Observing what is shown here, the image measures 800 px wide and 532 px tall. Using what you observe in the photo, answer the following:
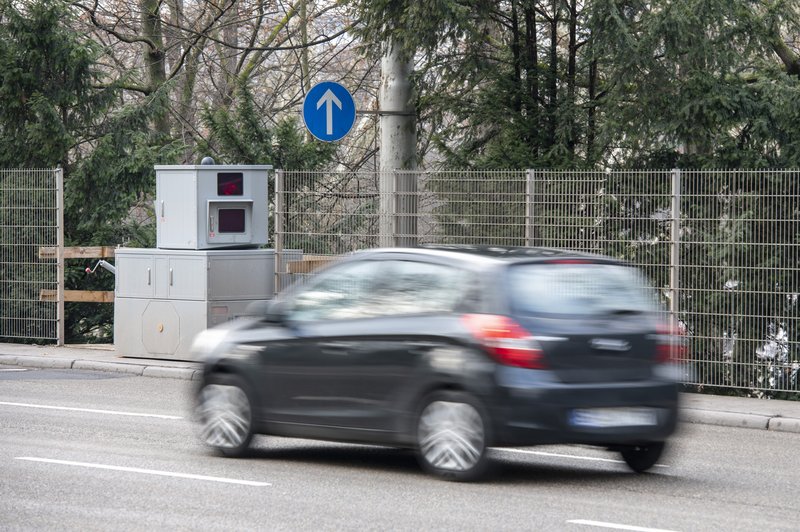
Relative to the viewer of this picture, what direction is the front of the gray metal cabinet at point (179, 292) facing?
facing the viewer and to the left of the viewer

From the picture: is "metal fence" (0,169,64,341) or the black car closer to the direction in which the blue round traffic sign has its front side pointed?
the black car

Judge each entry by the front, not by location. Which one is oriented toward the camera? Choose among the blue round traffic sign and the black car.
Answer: the blue round traffic sign

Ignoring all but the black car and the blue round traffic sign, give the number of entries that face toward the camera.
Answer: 1

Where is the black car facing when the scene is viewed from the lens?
facing away from the viewer and to the left of the viewer

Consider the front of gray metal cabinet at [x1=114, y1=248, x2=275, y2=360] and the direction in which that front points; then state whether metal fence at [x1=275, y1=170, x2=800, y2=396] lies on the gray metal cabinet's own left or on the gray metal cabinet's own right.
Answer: on the gray metal cabinet's own left

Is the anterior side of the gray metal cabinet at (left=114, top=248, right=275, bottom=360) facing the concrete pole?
no

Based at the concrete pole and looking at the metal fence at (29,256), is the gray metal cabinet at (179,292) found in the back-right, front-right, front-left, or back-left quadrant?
front-left

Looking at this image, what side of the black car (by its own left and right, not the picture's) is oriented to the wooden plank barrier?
front

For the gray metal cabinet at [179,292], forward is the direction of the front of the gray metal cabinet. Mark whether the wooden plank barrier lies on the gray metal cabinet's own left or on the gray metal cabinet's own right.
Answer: on the gray metal cabinet's own right

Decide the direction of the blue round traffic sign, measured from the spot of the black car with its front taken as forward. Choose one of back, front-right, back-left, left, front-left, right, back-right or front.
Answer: front-right

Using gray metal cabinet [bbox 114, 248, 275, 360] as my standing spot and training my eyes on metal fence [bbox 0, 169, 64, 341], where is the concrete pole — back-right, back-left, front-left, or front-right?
back-right

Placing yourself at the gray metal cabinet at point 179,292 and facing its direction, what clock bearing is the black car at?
The black car is roughly at 10 o'clock from the gray metal cabinet.

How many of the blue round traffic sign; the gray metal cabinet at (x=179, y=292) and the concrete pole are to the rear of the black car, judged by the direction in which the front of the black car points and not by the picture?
0

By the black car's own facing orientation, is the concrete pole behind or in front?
in front

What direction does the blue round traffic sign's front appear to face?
toward the camera

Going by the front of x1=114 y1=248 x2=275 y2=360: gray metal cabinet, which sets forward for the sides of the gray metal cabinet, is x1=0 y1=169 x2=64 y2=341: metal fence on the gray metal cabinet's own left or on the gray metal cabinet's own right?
on the gray metal cabinet's own right

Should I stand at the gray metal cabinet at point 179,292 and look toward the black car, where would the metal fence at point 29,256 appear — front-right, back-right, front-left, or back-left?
back-right

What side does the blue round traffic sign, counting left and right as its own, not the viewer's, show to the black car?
front
